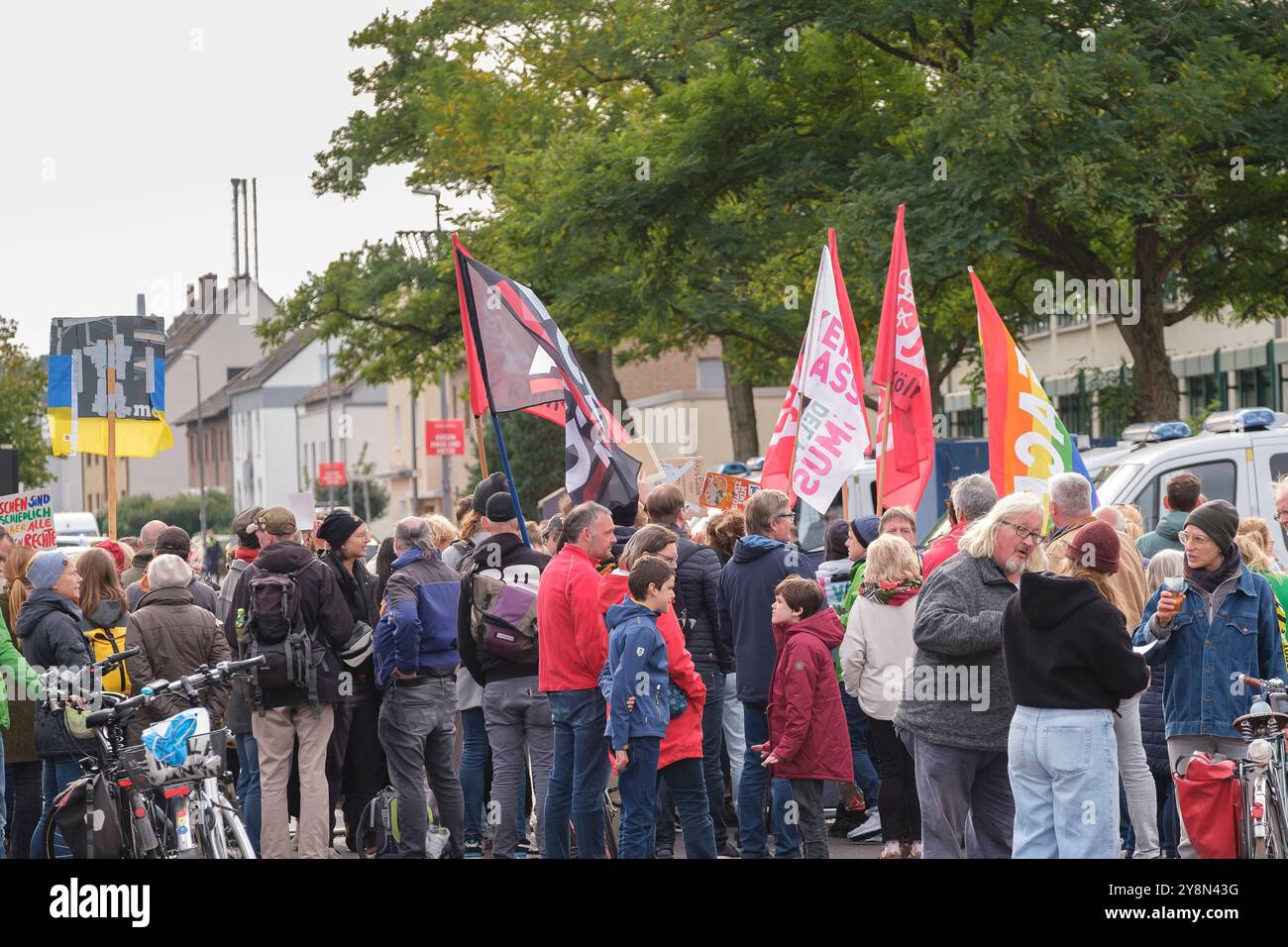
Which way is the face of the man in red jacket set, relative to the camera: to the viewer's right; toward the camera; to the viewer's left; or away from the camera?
to the viewer's right

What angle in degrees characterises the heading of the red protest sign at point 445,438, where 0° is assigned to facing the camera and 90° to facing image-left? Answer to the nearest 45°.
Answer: approximately 0°

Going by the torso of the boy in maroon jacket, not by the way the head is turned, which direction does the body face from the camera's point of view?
to the viewer's left

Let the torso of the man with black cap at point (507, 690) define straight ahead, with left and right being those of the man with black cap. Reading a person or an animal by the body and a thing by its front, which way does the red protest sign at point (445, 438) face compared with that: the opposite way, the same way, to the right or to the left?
the opposite way

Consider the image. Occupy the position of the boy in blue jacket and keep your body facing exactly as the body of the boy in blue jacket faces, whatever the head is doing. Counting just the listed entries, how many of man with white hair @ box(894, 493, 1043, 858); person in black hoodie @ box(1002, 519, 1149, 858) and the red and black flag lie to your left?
1

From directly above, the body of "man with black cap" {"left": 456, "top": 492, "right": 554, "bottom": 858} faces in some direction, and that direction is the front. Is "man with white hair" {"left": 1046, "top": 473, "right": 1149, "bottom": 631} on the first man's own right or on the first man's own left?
on the first man's own right

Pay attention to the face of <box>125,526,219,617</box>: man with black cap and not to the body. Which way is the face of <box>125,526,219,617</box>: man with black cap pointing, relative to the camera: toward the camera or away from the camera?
away from the camera

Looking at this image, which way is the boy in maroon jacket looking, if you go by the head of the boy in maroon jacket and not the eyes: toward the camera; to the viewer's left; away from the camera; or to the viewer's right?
to the viewer's left

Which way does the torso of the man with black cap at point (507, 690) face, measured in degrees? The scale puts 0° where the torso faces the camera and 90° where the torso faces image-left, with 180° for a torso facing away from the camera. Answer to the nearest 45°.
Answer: approximately 180°

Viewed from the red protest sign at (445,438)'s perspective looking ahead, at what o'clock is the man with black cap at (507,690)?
The man with black cap is roughly at 12 o'clock from the red protest sign.
